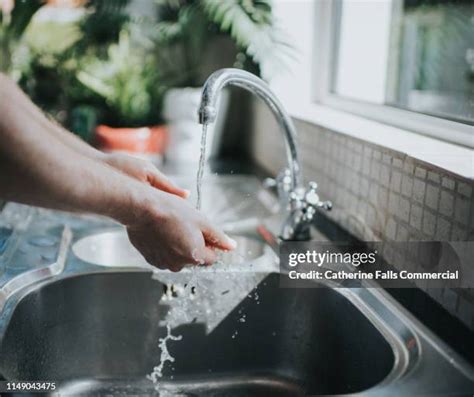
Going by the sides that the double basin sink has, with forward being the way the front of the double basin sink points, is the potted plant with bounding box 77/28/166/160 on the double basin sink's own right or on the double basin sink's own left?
on the double basin sink's own right
